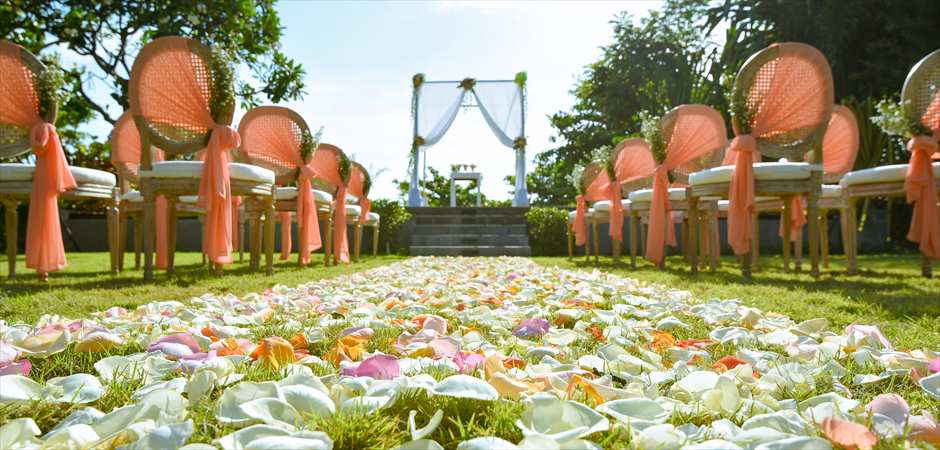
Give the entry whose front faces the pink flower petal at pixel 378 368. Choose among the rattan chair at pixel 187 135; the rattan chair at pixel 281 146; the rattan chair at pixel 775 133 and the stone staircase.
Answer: the stone staircase

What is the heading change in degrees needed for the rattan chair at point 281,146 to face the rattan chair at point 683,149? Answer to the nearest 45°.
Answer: approximately 45° to its right

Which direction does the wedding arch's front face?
toward the camera

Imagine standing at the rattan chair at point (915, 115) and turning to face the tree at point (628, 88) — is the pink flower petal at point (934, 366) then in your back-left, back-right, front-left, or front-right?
back-left

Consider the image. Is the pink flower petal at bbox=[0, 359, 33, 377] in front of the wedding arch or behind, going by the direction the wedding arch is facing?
in front

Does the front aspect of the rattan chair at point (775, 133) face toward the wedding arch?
yes

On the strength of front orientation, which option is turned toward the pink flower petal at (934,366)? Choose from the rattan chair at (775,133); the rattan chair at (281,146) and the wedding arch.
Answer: the wedding arch

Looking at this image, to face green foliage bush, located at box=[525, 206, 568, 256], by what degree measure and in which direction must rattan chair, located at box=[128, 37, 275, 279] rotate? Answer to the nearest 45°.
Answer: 0° — it already faces it

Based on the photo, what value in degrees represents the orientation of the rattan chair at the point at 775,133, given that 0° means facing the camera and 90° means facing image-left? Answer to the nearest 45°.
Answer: approximately 135°

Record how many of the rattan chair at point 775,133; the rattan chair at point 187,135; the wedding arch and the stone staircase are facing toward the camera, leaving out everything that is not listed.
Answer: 2

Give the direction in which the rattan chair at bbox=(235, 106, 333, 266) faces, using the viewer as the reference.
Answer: facing away from the viewer and to the right of the viewer

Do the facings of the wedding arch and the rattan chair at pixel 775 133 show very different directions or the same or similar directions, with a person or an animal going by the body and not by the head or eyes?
very different directions

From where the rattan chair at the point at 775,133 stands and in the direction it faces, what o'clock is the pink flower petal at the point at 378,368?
The pink flower petal is roughly at 8 o'clock from the rattan chair.

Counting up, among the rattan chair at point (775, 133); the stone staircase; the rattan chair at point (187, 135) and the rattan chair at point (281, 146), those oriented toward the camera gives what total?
1

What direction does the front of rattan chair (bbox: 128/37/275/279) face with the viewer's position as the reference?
facing away from the viewer and to the right of the viewer

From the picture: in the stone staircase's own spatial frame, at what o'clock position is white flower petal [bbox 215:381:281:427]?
The white flower petal is roughly at 12 o'clock from the stone staircase.

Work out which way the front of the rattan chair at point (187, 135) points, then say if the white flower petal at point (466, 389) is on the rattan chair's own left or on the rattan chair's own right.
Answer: on the rattan chair's own right

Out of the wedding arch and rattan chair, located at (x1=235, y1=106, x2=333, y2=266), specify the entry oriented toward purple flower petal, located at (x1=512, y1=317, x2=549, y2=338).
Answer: the wedding arch

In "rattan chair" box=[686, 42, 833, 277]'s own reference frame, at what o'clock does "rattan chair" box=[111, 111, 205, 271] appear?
"rattan chair" box=[111, 111, 205, 271] is roughly at 10 o'clock from "rattan chair" box=[686, 42, 833, 277].

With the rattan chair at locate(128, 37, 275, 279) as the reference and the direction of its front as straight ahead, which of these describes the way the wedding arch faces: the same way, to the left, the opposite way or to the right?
the opposite way

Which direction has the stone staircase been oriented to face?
toward the camera
